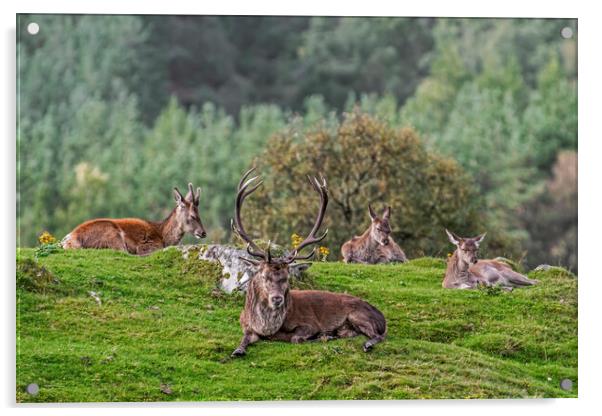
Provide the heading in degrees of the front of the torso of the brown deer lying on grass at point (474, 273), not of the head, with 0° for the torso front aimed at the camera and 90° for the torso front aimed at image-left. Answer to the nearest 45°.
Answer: approximately 45°

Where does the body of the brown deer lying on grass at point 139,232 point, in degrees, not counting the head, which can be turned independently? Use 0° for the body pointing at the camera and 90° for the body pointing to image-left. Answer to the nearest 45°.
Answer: approximately 270°

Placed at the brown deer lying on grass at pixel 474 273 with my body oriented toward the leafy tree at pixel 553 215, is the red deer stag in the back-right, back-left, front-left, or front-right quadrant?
back-left

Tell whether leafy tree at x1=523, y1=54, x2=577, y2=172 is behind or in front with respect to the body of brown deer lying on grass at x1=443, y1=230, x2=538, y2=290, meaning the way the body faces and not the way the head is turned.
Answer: behind

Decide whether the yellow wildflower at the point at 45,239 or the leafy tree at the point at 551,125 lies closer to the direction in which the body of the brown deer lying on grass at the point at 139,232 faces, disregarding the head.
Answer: the leafy tree
